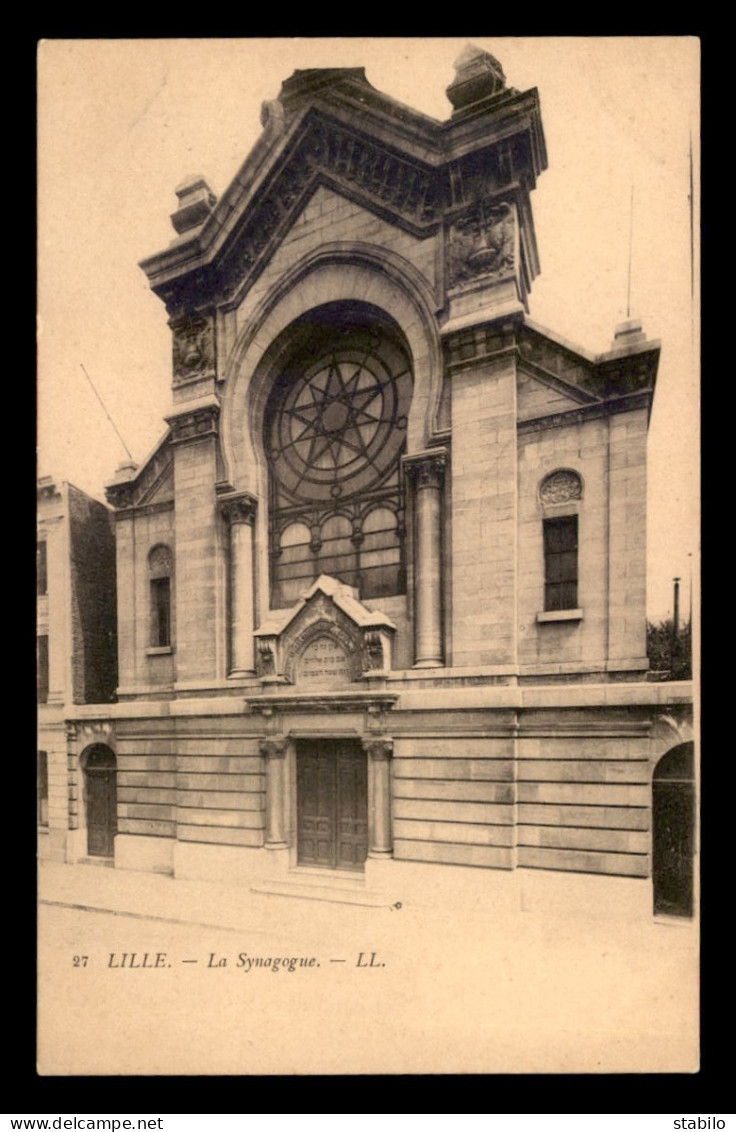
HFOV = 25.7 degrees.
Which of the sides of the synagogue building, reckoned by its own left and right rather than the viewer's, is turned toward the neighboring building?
right

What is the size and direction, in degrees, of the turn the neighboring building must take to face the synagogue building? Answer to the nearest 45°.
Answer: approximately 90° to its left

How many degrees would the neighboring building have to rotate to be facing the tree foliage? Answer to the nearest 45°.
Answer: approximately 90° to its left

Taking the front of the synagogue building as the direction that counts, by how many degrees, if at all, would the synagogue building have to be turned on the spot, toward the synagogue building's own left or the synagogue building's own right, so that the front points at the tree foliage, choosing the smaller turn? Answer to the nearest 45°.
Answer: approximately 90° to the synagogue building's own left
